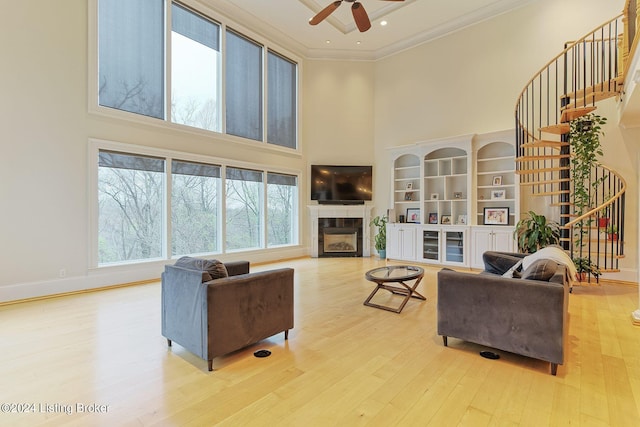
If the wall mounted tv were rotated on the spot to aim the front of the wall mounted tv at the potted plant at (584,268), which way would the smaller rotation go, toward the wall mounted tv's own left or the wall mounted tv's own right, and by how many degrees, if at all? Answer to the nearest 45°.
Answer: approximately 45° to the wall mounted tv's own left

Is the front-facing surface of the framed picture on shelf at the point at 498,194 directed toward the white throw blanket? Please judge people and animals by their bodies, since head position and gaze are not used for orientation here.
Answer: yes

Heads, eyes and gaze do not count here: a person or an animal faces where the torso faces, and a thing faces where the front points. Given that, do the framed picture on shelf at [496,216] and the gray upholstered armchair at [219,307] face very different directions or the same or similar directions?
very different directions

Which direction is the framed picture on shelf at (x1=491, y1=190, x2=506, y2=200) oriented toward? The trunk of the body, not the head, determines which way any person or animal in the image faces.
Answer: toward the camera

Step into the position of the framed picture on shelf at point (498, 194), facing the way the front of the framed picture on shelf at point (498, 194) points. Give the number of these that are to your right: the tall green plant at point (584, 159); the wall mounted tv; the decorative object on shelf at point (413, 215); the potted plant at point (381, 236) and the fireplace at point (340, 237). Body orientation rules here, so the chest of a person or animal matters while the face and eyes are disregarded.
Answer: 4

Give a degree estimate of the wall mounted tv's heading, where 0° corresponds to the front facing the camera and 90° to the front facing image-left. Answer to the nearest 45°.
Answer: approximately 0°

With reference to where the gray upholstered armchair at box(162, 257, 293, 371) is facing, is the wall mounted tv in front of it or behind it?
in front

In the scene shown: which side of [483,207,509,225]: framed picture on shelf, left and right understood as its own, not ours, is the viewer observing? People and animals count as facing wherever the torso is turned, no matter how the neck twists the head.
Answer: front

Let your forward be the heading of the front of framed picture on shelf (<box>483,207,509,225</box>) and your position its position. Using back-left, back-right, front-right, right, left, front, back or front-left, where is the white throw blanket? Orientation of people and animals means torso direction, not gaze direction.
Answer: front

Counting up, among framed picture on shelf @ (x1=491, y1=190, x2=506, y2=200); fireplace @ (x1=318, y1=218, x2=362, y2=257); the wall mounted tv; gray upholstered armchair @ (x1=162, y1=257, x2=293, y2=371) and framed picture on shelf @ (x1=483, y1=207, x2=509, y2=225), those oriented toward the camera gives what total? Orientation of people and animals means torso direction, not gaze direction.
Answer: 4

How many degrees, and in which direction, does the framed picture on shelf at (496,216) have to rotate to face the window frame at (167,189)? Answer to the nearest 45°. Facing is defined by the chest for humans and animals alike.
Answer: approximately 45° to its right

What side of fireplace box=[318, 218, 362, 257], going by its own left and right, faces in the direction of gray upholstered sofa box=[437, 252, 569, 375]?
front

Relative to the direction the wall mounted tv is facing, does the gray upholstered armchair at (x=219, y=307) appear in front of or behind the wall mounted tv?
in front

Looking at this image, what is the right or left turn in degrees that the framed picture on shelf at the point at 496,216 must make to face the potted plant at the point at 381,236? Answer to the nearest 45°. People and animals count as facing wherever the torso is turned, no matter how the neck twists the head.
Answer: approximately 90° to its right

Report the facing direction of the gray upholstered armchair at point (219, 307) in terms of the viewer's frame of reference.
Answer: facing away from the viewer and to the right of the viewer

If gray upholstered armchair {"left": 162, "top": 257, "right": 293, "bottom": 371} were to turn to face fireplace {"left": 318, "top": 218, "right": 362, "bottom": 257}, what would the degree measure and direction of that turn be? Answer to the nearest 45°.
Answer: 0° — it already faces it
